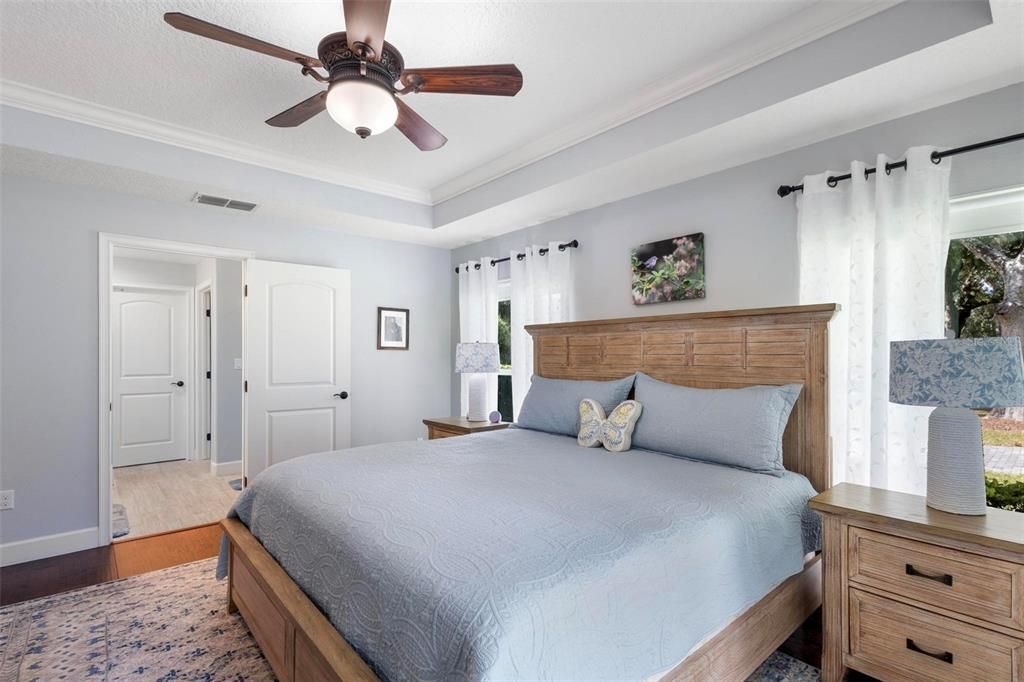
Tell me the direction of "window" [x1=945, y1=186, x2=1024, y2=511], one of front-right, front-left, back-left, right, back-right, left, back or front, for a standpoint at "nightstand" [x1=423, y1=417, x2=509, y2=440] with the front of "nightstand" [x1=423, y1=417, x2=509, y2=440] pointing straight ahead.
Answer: left

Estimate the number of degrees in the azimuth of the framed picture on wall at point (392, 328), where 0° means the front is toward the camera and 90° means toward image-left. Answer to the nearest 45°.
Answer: approximately 315°

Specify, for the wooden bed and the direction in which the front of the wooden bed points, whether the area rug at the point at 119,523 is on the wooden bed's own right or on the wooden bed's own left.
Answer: on the wooden bed's own right

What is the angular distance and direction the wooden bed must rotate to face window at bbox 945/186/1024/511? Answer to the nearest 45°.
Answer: approximately 135° to its left

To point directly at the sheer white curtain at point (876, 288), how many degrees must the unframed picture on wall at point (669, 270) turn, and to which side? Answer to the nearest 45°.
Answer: approximately 90° to its left

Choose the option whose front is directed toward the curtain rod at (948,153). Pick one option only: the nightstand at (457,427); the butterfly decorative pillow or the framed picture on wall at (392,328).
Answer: the framed picture on wall

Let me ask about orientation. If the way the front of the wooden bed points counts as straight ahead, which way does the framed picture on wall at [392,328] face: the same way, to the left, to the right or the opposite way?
to the left

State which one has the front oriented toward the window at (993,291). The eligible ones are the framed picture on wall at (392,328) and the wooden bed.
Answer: the framed picture on wall

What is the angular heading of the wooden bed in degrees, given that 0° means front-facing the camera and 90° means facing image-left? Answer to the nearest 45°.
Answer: approximately 45°
